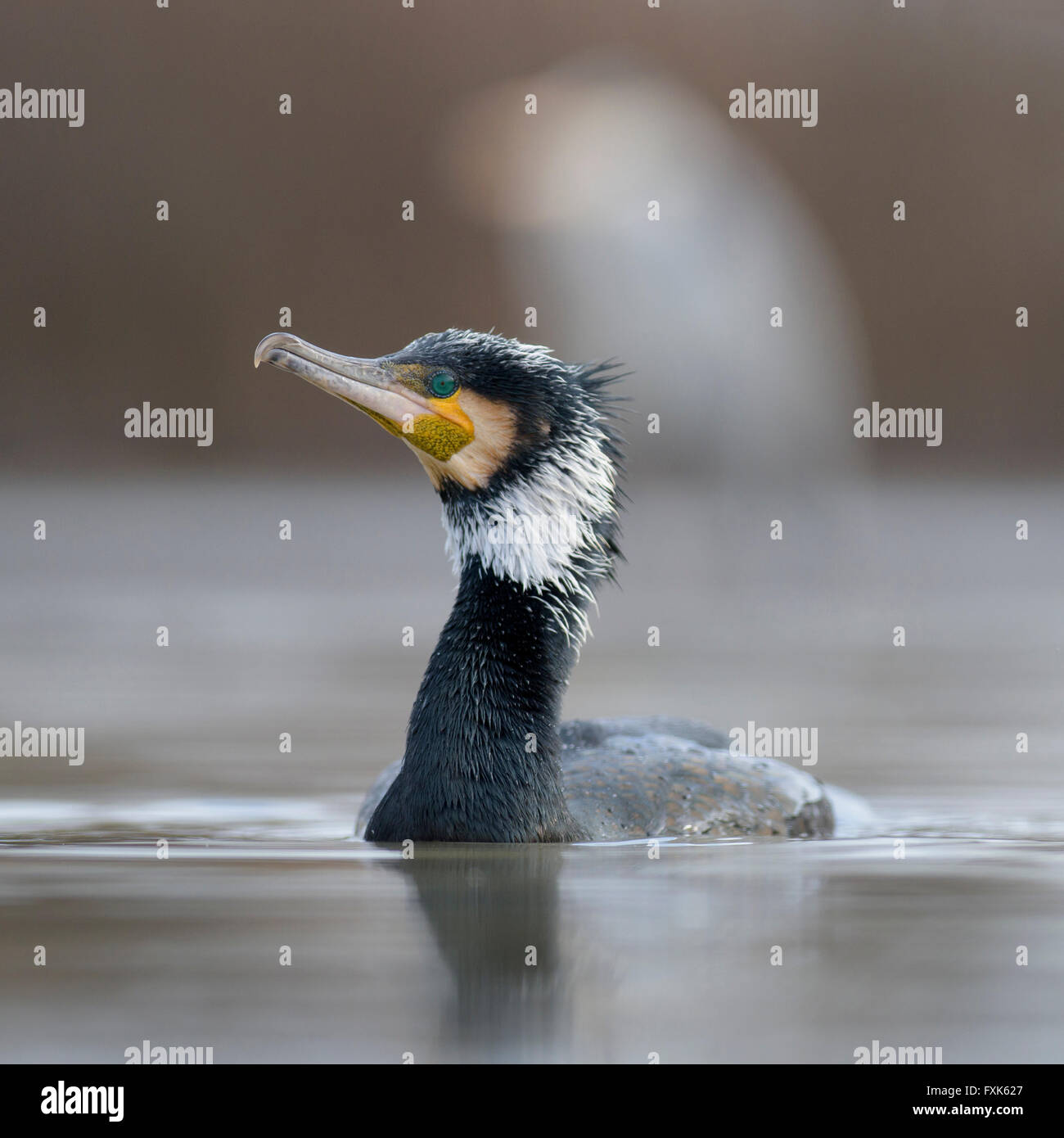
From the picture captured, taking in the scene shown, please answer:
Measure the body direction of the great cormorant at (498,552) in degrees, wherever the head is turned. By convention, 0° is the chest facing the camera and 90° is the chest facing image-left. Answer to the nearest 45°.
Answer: approximately 45°
